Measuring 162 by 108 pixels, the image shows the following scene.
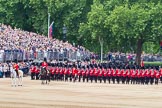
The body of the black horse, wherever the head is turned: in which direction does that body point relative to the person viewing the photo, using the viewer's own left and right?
facing the viewer and to the left of the viewer
